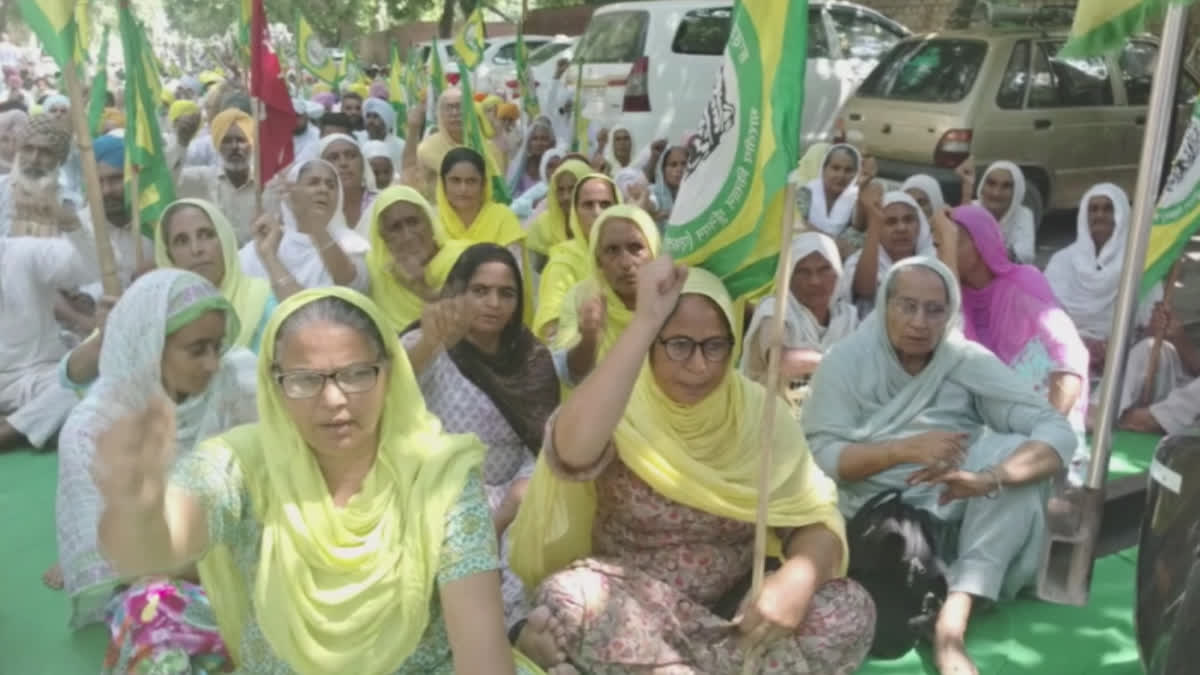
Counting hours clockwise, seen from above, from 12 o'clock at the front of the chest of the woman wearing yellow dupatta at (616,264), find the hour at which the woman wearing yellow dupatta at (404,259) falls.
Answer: the woman wearing yellow dupatta at (404,259) is roughly at 4 o'clock from the woman wearing yellow dupatta at (616,264).

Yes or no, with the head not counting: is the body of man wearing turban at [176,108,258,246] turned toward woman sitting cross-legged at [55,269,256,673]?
yes

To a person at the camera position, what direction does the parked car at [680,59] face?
facing away from the viewer and to the right of the viewer

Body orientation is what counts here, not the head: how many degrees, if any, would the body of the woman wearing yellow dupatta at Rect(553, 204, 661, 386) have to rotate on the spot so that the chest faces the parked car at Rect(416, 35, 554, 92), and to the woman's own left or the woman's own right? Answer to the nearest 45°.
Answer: approximately 180°

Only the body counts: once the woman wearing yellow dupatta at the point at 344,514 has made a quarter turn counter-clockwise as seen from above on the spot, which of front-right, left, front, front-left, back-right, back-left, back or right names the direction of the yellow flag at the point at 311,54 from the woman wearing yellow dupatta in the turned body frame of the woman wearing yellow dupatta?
left

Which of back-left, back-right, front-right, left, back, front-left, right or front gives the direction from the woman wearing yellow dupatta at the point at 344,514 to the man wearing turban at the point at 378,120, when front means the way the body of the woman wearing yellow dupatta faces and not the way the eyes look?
back

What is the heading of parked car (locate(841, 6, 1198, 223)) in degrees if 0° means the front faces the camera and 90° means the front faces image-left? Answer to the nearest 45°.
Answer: approximately 225°
